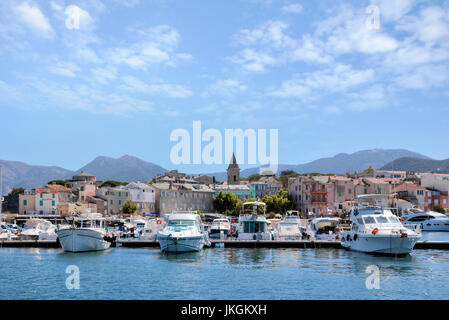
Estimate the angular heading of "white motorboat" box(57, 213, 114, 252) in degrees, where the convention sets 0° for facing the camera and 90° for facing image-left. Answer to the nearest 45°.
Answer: approximately 45°

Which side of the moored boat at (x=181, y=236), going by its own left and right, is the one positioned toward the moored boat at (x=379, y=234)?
left

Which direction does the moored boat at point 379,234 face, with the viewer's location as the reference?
facing the viewer and to the right of the viewer

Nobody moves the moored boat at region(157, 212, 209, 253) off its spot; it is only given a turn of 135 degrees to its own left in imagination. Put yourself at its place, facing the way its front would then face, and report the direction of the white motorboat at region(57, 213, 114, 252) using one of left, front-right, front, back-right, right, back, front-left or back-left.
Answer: back-left

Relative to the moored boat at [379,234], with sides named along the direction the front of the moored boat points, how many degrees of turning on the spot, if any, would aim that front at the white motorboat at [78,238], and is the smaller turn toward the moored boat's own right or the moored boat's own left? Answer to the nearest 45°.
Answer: approximately 135° to the moored boat's own right

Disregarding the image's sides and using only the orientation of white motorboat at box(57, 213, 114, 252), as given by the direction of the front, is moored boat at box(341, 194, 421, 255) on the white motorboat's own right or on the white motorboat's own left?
on the white motorboat's own left

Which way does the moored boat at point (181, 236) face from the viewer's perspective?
toward the camera

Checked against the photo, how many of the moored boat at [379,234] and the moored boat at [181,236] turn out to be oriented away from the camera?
0

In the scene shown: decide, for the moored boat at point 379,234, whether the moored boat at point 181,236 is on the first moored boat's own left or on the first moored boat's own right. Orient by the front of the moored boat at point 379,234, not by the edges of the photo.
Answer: on the first moored boat's own right

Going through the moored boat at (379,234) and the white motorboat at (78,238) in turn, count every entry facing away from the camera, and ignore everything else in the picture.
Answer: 0
